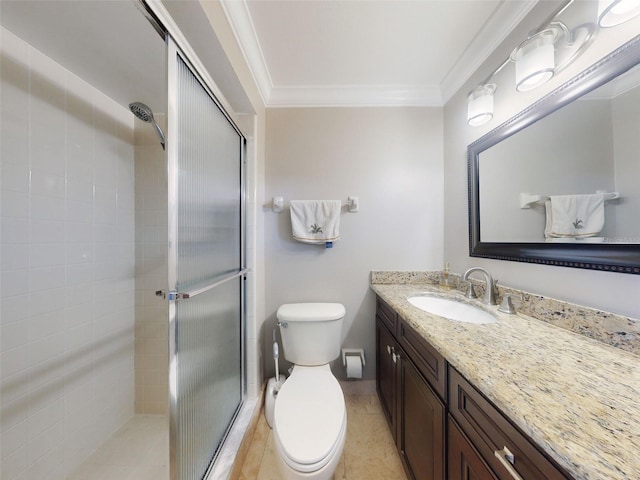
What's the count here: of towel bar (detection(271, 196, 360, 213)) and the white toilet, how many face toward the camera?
2

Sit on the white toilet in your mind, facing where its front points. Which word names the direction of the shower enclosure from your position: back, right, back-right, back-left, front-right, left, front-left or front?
right

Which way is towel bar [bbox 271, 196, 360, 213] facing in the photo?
toward the camera

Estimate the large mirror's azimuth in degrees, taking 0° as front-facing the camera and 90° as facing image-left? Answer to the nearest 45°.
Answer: approximately 45°

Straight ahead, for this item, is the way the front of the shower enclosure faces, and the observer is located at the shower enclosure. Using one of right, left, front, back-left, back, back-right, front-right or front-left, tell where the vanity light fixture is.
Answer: front

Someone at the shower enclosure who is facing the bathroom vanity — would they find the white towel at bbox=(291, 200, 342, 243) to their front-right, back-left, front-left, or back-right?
front-left

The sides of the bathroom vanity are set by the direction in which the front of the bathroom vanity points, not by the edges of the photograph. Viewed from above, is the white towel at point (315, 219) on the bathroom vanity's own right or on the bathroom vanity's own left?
on the bathroom vanity's own right

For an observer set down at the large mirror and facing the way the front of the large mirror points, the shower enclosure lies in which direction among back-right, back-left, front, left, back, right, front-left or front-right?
front

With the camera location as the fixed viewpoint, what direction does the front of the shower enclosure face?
facing the viewer and to the right of the viewer

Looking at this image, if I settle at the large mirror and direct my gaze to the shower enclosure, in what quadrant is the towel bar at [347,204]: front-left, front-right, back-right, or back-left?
front-right

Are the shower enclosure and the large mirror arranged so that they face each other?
yes

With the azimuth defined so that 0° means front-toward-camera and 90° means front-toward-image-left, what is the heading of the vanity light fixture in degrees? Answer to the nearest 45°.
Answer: approximately 45°

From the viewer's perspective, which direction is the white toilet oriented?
toward the camera
